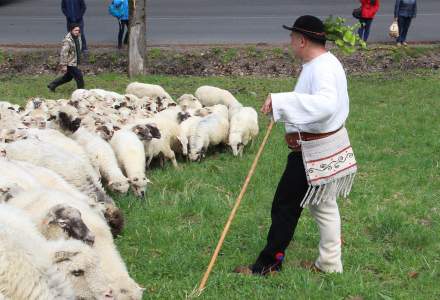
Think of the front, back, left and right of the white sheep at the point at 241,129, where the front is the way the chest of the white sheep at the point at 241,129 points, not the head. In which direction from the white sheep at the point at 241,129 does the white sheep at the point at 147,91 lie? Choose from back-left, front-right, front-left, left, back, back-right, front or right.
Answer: right

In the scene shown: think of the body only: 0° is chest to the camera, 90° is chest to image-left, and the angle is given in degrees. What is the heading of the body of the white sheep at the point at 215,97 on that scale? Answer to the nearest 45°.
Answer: approximately 270°

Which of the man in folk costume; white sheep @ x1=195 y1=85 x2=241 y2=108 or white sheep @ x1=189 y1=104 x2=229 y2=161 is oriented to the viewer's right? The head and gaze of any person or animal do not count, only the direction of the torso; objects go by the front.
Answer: white sheep @ x1=195 y1=85 x2=241 y2=108

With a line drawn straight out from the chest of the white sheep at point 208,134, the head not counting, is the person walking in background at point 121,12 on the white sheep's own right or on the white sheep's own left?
on the white sheep's own right

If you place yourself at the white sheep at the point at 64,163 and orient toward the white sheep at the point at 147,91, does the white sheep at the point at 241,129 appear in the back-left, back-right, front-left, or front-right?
front-right

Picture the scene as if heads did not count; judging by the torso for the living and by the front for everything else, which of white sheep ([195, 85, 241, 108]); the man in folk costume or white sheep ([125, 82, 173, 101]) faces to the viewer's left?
the man in folk costume

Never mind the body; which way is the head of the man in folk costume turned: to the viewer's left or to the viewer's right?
to the viewer's left

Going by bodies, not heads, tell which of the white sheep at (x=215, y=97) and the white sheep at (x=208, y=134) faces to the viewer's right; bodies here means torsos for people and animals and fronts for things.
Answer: the white sheep at (x=215, y=97)

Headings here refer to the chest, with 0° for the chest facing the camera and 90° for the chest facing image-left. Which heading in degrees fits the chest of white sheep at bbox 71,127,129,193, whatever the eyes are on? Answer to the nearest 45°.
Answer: approximately 315°

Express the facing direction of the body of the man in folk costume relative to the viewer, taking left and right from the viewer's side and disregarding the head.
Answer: facing to the left of the viewer

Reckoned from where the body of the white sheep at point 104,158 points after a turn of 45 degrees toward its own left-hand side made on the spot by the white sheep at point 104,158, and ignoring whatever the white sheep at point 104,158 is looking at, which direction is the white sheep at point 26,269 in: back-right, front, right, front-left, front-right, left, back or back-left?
right

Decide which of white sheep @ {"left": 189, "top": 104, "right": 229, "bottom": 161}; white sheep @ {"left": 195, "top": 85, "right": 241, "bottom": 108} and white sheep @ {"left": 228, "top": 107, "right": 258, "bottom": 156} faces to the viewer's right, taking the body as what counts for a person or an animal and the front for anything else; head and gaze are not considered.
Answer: white sheep @ {"left": 195, "top": 85, "right": 241, "bottom": 108}
